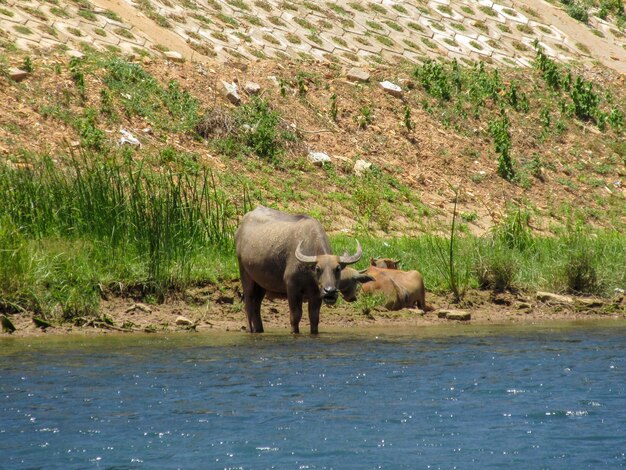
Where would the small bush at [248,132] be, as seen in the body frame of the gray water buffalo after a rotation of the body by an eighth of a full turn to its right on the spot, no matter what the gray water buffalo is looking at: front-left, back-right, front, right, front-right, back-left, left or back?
back

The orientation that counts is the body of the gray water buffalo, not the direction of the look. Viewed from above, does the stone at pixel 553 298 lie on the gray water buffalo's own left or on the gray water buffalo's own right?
on the gray water buffalo's own left

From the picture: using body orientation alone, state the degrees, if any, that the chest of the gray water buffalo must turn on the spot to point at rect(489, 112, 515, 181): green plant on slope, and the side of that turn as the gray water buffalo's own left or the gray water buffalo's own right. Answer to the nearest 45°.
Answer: approximately 135° to the gray water buffalo's own left

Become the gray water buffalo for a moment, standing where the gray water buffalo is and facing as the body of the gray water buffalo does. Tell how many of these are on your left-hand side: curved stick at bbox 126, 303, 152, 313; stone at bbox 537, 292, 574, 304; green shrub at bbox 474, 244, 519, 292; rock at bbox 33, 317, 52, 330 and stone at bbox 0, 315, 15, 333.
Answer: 2

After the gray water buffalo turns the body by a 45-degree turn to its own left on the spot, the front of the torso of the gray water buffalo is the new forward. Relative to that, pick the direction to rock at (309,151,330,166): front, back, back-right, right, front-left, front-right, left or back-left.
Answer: left

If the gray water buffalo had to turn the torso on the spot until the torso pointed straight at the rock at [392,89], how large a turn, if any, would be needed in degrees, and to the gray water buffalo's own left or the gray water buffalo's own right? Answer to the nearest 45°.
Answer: approximately 135° to the gray water buffalo's own left

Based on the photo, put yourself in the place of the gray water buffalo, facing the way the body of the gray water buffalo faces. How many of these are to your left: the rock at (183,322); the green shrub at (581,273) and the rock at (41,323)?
1

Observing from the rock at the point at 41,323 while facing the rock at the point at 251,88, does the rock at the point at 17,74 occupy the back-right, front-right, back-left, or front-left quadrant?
front-left

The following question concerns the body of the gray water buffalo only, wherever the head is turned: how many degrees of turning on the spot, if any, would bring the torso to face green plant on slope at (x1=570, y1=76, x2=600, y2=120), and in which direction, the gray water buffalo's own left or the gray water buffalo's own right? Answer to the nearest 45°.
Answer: approximately 135° to the gray water buffalo's own left

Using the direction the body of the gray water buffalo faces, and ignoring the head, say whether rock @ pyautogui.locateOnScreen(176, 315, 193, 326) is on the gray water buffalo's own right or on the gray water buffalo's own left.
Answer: on the gray water buffalo's own right

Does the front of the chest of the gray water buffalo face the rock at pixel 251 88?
no

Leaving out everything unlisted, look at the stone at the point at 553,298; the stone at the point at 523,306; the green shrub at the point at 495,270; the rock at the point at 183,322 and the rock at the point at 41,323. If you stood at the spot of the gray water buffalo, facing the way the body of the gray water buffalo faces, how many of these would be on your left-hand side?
3

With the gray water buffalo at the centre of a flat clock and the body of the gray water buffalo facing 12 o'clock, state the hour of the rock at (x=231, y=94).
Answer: The rock is roughly at 7 o'clock from the gray water buffalo.

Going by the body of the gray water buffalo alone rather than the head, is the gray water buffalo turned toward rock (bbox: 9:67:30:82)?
no

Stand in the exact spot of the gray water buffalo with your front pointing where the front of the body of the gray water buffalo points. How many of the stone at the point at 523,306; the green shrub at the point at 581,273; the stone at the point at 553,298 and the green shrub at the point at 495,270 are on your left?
4

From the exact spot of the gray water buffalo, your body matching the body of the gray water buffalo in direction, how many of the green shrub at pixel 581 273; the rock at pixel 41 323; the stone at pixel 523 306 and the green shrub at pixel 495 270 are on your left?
3

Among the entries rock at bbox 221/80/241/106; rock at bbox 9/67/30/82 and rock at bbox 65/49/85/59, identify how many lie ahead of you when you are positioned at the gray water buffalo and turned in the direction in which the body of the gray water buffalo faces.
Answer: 0

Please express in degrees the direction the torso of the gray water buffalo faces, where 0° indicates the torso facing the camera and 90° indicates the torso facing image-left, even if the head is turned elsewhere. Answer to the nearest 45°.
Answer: approximately 315°

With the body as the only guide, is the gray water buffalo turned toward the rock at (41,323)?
no

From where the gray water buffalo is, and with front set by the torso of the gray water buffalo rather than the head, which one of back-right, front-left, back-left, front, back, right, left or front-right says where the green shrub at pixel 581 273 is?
left

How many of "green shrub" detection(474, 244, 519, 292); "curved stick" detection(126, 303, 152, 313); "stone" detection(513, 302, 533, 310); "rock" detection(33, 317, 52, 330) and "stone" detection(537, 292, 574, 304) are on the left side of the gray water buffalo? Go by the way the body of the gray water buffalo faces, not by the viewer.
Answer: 3

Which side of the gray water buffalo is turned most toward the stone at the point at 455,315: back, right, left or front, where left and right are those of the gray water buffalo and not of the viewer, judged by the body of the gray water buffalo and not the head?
left
